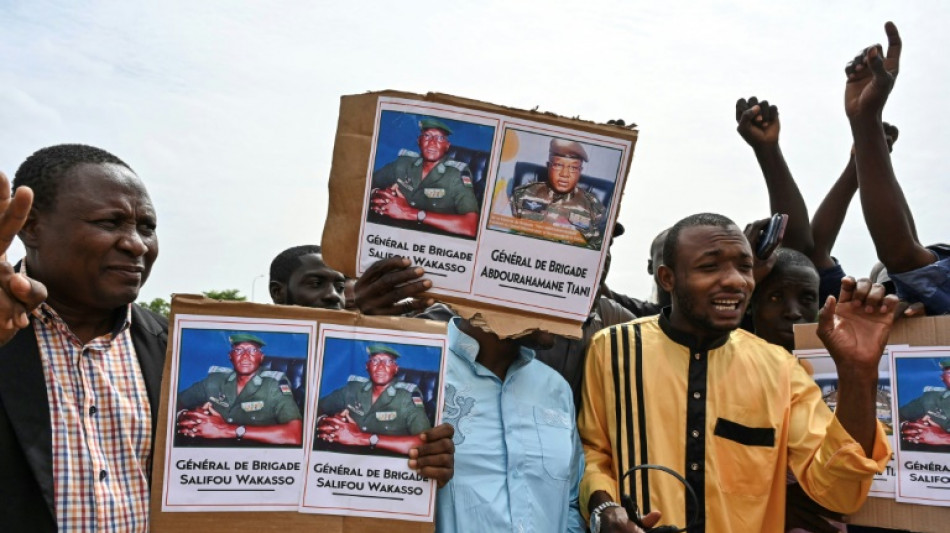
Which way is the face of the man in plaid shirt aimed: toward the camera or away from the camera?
toward the camera

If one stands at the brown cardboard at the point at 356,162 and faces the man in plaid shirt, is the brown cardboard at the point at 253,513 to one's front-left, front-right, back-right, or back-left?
front-left

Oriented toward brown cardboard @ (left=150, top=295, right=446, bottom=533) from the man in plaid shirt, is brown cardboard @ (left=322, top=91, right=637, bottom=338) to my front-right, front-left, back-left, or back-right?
front-left

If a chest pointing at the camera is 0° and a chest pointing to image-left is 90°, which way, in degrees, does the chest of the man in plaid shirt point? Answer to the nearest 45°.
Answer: approximately 315°

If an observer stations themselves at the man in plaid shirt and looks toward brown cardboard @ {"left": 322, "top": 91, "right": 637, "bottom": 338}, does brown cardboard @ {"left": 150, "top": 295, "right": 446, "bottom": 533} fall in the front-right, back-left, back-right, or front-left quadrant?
front-right
